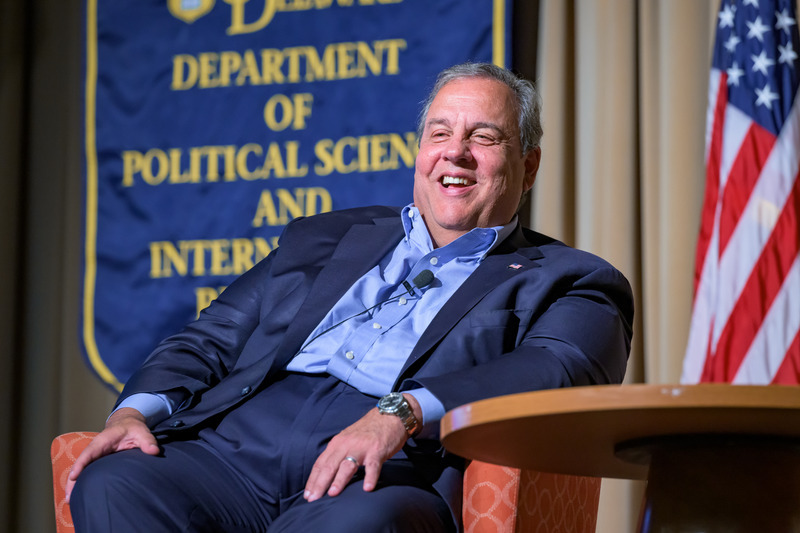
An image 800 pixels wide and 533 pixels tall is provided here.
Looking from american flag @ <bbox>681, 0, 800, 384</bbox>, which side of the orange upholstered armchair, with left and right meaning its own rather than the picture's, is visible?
back

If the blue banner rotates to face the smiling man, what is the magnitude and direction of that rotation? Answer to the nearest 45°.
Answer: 0° — it already faces them

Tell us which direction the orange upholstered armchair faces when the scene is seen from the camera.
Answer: facing the viewer and to the left of the viewer

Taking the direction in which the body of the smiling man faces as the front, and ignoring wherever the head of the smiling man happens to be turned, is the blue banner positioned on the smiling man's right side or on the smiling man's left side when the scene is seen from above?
on the smiling man's right side

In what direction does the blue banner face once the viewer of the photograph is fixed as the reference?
facing the viewer

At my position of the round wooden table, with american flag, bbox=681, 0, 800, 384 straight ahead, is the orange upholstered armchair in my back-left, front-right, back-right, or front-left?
front-left

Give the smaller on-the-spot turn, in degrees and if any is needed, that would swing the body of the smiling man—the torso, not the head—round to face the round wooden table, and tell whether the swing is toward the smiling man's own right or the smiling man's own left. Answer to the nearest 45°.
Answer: approximately 90° to the smiling man's own left
